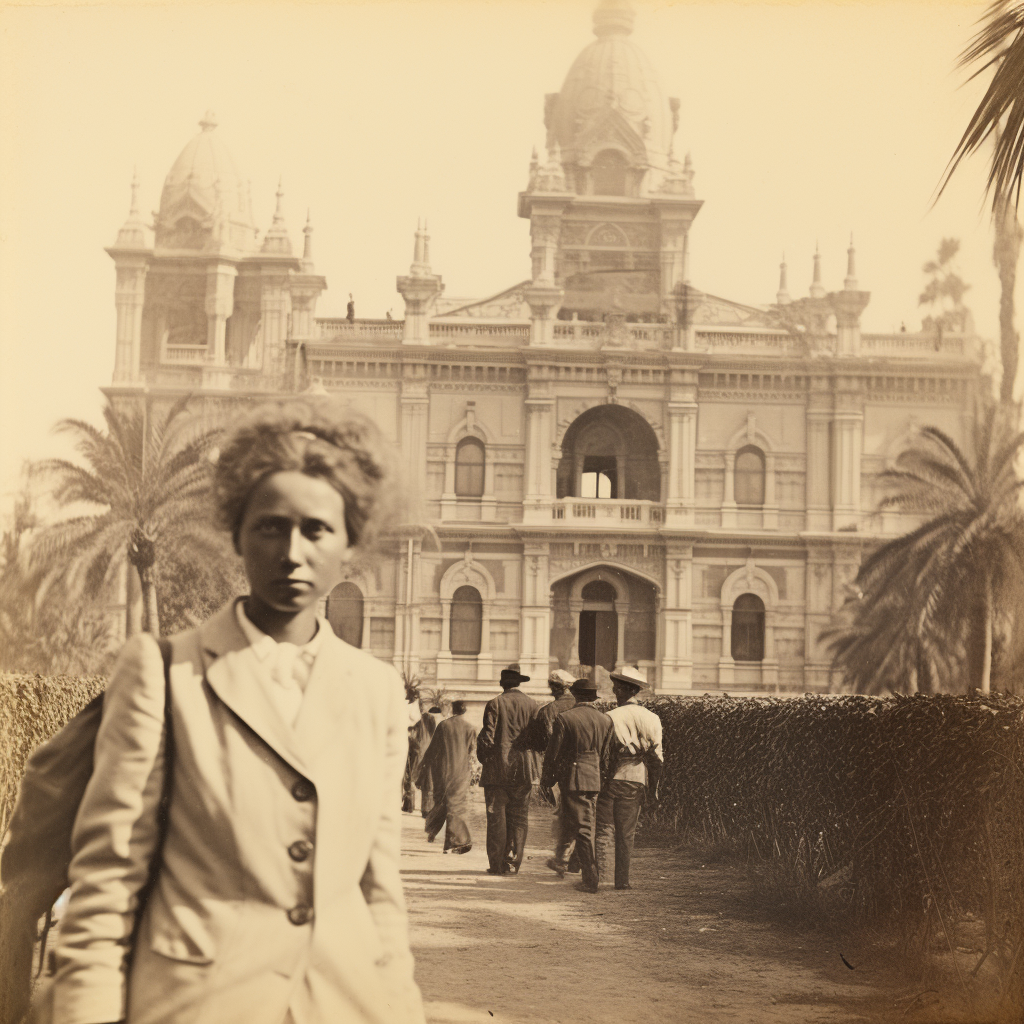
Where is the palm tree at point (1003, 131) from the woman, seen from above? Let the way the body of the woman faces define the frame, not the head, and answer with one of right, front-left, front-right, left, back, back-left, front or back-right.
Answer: back-left

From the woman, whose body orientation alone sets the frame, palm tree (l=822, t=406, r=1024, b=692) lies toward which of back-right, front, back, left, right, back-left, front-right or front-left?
back-left

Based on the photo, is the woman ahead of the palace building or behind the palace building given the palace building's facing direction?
ahead

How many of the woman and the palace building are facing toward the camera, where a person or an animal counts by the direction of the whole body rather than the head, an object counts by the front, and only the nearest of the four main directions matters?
2

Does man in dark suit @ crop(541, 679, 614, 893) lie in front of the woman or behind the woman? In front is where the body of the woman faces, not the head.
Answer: behind

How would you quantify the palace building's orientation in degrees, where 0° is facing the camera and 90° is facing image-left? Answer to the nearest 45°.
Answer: approximately 0°
